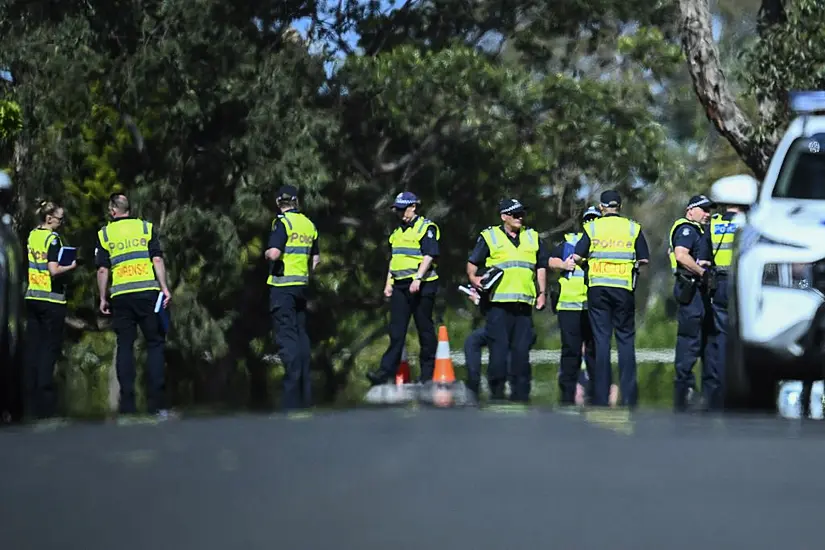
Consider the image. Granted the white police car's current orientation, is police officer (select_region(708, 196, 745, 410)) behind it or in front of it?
behind

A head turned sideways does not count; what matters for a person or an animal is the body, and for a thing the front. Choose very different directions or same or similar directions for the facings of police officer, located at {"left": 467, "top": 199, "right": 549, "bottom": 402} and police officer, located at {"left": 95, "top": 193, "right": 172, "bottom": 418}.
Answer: very different directions

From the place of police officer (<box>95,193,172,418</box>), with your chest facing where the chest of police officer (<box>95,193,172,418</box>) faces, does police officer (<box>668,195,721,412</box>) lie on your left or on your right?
on your right

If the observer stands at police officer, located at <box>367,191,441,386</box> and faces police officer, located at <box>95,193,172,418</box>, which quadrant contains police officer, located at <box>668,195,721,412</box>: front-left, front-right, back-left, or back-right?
back-left

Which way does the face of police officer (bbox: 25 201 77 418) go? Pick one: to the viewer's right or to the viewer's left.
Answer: to the viewer's right

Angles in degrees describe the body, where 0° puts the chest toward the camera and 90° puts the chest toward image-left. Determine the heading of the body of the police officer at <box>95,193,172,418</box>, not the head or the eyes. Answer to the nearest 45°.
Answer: approximately 180°

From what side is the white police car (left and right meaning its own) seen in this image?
front

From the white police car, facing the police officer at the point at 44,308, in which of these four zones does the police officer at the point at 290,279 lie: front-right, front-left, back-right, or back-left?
front-right

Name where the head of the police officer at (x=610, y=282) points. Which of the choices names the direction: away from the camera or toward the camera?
away from the camera

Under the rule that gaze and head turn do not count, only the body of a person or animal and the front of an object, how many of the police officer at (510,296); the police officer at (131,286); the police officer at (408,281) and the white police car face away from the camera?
1

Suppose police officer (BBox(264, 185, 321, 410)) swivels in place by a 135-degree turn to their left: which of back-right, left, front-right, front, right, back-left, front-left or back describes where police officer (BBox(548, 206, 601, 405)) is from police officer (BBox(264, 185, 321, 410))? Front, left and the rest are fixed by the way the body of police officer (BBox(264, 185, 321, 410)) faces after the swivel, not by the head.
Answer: left

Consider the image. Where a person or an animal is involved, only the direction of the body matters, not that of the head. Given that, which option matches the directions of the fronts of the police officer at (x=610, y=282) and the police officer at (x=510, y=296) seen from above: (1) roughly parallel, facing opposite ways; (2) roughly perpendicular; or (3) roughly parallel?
roughly parallel, facing opposite ways

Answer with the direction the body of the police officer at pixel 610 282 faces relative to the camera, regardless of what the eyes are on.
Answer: away from the camera

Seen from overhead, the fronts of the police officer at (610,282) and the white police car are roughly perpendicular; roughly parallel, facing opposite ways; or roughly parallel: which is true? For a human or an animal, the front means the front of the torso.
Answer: roughly parallel, facing opposite ways
